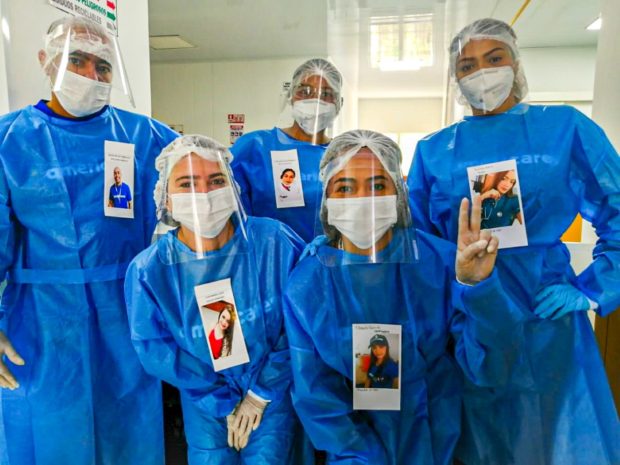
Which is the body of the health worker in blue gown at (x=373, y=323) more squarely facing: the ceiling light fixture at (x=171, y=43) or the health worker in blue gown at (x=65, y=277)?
the health worker in blue gown

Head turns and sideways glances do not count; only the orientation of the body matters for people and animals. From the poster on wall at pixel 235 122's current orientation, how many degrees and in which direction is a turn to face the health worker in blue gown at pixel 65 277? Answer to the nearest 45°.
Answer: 0° — it already faces them

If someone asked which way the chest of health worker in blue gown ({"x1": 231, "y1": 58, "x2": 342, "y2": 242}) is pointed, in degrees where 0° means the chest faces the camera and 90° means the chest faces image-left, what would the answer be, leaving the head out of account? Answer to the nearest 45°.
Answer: approximately 0°

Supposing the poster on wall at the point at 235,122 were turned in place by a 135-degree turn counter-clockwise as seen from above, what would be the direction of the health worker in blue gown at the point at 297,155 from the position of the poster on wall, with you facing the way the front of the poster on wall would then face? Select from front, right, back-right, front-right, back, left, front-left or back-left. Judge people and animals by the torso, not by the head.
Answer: back-right

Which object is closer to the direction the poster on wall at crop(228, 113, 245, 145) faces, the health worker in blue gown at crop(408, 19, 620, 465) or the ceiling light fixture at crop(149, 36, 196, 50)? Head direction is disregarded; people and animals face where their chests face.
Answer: the health worker in blue gown
